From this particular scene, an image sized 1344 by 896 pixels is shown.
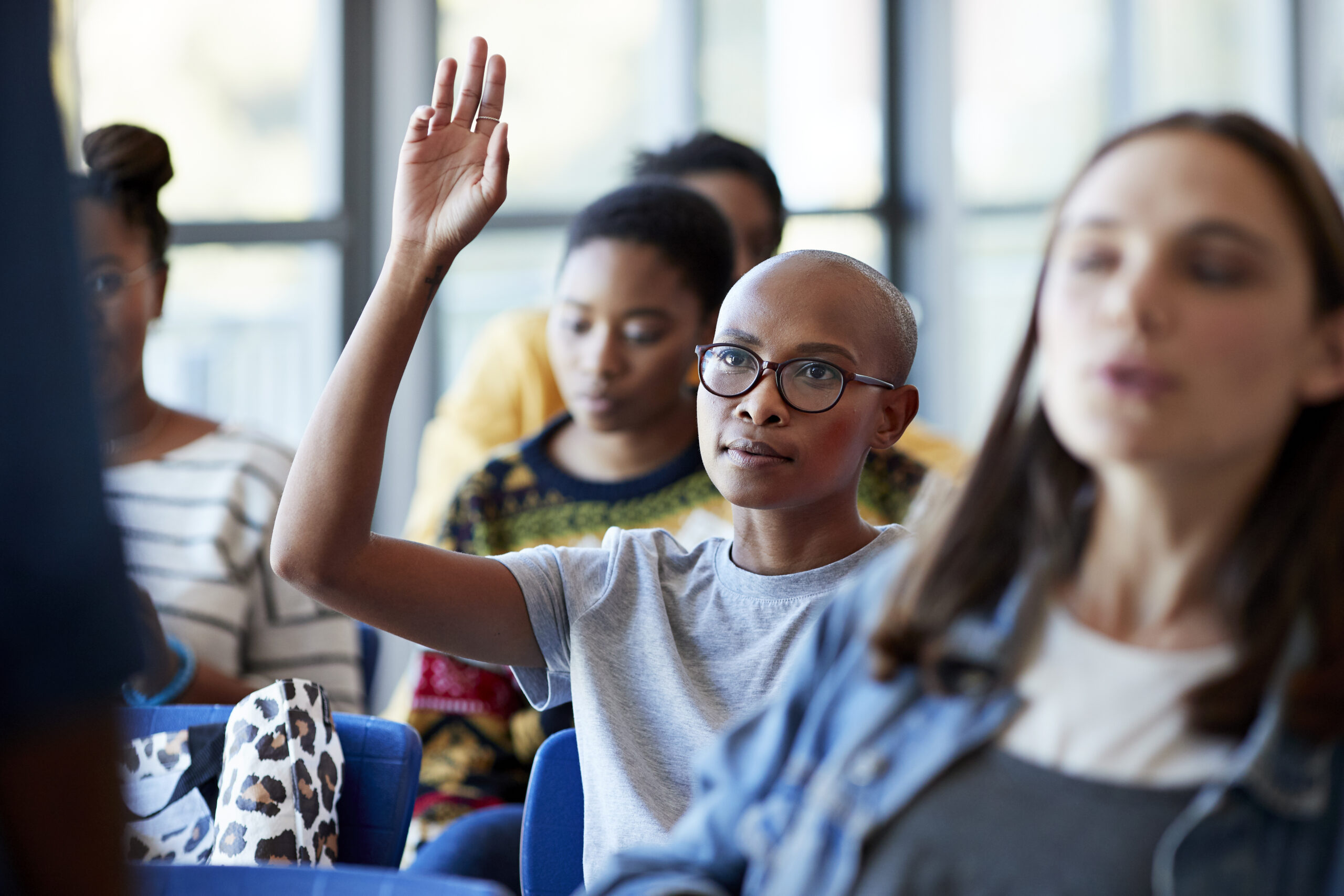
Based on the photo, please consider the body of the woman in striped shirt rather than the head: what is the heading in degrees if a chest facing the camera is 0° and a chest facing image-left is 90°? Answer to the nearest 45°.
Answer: approximately 45°

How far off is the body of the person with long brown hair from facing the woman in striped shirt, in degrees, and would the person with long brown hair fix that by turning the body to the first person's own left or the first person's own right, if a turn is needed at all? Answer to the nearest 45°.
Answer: approximately 90° to the first person's own right

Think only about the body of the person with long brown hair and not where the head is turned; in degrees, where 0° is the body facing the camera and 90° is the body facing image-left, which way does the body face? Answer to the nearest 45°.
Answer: approximately 45°

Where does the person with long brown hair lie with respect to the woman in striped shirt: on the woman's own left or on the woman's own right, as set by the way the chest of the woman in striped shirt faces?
on the woman's own left

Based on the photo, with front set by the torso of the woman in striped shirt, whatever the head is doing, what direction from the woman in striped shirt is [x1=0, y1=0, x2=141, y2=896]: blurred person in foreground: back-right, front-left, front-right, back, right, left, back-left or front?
front-left
